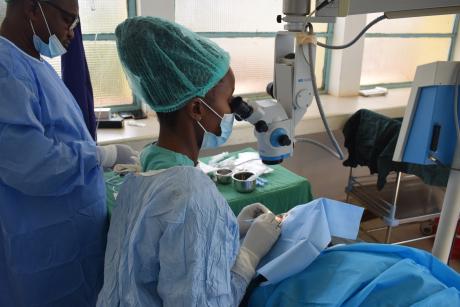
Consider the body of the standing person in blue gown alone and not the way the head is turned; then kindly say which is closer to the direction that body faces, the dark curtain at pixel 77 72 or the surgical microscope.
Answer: the surgical microscope

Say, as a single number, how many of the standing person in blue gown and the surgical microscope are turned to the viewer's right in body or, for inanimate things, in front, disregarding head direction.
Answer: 1

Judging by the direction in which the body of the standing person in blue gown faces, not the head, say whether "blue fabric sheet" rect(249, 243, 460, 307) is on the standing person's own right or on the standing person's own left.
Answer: on the standing person's own right

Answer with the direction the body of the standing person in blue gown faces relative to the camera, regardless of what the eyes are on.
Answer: to the viewer's right

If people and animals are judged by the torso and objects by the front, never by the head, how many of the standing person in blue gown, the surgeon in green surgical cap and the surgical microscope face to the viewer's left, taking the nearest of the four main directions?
1

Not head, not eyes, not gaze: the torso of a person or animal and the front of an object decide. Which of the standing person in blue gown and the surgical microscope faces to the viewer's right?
the standing person in blue gown

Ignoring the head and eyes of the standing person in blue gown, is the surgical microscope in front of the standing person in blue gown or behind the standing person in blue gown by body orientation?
in front

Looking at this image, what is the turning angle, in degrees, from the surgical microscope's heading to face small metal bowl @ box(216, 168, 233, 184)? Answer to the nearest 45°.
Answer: approximately 45° to its right

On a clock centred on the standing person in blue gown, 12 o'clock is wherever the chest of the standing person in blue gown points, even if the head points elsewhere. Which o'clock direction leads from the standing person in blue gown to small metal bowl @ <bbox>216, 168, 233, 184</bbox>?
The small metal bowl is roughly at 11 o'clock from the standing person in blue gown.

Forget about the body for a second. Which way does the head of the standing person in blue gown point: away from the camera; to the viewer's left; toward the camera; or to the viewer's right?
to the viewer's right

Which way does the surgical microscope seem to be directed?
to the viewer's left
